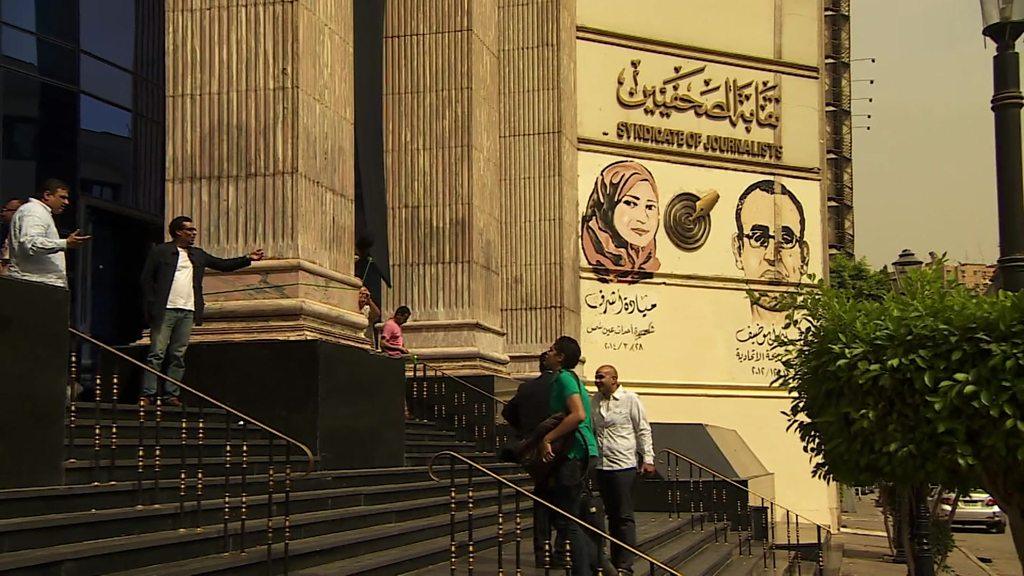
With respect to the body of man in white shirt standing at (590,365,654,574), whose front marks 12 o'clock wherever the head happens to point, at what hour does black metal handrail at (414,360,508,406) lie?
The black metal handrail is roughly at 4 o'clock from the man in white shirt standing.

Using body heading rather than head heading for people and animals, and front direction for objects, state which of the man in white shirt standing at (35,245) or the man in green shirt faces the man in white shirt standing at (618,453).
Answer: the man in white shirt standing at (35,245)

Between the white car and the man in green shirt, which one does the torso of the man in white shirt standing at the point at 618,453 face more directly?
the man in green shirt

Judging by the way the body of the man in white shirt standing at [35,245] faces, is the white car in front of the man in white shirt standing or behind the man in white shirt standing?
in front

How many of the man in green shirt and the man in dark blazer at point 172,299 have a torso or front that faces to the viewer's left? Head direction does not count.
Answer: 1

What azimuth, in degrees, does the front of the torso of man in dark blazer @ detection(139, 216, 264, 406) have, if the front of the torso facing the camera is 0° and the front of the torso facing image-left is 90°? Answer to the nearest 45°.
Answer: approximately 315°

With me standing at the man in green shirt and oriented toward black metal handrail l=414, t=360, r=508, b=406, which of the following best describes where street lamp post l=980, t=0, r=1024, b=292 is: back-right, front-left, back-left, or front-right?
back-right

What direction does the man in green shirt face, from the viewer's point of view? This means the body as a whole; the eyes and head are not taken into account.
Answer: to the viewer's left

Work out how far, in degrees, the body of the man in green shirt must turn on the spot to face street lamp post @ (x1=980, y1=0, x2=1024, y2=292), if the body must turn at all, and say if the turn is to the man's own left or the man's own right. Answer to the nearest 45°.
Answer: approximately 180°

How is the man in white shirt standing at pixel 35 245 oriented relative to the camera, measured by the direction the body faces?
to the viewer's right

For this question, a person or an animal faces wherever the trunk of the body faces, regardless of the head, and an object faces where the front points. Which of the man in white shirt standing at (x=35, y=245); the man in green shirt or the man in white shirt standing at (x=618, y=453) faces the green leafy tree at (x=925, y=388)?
the man in white shirt standing at (x=35, y=245)

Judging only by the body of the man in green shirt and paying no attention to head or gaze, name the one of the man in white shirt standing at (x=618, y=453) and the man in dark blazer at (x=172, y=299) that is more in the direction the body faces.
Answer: the man in dark blazer

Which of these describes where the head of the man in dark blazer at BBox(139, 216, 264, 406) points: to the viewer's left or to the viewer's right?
to the viewer's right

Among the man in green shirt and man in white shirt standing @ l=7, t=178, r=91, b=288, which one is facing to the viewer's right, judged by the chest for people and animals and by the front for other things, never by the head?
the man in white shirt standing

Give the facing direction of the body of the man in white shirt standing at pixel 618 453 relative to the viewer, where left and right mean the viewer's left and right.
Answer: facing the viewer and to the left of the viewer

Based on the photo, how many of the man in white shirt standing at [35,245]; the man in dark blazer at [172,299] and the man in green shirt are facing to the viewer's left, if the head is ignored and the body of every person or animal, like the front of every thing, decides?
1
